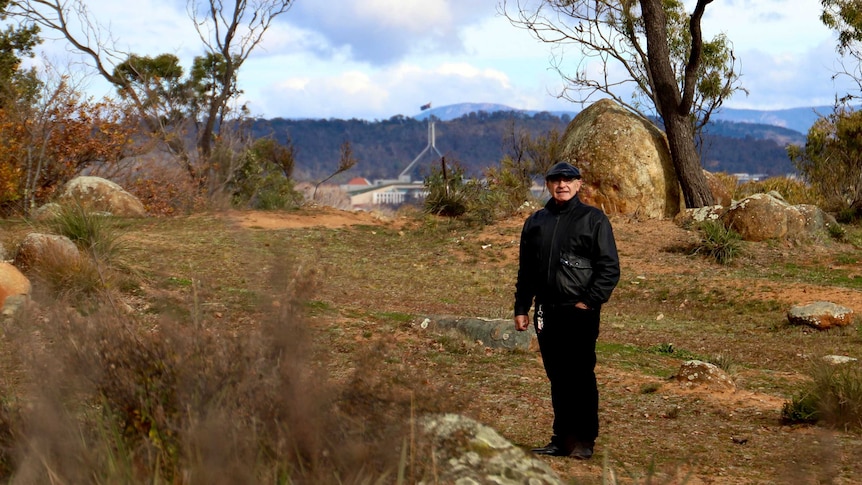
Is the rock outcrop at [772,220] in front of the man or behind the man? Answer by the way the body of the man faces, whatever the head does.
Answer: behind

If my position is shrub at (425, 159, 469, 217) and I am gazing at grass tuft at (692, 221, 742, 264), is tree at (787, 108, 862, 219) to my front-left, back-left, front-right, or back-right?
front-left

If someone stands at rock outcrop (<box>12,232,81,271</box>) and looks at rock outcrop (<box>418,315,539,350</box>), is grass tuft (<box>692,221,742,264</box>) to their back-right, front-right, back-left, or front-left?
front-left

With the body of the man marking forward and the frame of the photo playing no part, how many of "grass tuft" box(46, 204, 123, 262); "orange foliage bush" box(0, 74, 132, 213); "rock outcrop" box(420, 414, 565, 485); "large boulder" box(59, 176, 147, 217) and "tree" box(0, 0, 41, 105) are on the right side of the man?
4

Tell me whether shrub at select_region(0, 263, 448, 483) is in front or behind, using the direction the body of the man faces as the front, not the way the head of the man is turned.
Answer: in front

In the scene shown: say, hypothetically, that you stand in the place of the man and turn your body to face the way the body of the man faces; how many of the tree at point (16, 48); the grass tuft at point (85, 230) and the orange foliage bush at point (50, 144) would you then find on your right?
3

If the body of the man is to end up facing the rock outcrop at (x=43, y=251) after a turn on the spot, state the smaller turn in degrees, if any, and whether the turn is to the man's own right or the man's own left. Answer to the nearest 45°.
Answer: approximately 90° to the man's own right

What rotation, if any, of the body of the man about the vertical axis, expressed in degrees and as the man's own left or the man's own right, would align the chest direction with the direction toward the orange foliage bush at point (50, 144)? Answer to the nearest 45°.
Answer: approximately 90° to the man's own right

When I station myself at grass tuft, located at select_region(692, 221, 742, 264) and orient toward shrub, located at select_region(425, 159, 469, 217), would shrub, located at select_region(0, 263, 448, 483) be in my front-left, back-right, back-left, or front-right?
back-left

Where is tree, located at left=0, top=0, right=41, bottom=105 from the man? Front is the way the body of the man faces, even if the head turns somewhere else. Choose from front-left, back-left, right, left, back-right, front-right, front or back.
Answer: right

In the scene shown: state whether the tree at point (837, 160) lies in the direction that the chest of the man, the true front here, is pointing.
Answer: no

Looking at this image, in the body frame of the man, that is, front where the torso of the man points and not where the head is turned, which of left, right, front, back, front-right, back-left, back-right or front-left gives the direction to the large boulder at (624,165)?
back-right

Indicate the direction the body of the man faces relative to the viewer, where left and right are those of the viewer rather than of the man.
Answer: facing the viewer and to the left of the viewer

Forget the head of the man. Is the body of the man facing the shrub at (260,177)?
no

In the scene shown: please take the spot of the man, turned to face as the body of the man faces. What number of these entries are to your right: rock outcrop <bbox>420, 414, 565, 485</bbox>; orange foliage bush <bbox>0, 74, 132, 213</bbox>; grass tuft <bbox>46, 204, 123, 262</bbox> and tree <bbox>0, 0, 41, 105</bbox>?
3

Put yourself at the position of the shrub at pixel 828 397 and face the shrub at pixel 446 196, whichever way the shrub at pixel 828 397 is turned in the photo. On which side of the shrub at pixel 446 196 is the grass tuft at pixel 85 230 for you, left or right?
left

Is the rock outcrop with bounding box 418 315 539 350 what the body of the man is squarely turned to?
no

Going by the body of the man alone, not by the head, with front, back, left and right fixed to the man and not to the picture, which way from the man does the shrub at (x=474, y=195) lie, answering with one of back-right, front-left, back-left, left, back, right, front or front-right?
back-right

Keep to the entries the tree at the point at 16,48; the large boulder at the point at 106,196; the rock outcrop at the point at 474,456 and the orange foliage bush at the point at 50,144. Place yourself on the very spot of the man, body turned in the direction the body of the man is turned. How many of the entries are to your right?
3

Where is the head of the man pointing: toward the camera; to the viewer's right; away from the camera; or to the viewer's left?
toward the camera
